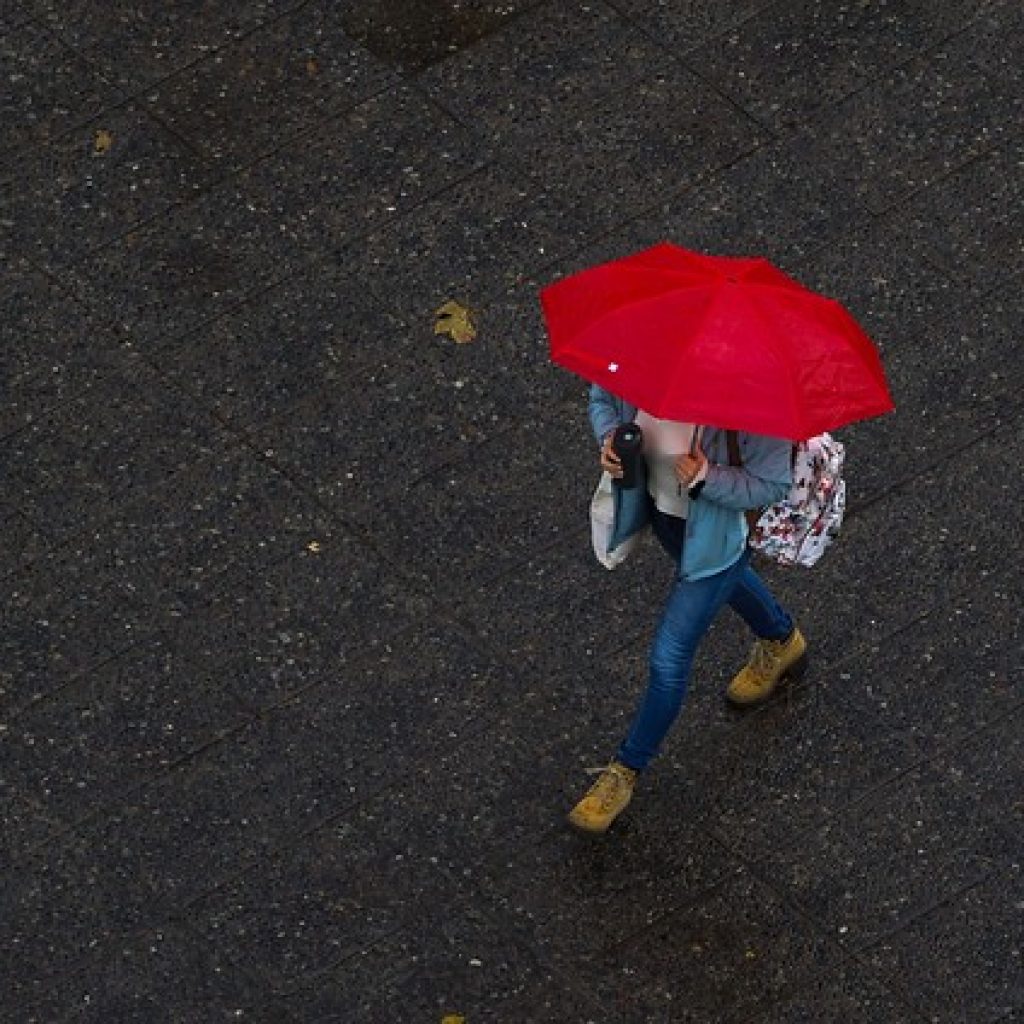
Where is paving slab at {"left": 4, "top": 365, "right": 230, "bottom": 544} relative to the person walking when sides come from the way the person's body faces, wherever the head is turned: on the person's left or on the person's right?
on the person's right

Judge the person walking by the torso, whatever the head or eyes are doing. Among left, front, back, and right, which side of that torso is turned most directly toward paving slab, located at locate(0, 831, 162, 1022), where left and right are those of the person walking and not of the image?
front

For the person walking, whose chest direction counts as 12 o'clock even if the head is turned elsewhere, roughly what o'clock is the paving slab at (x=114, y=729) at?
The paving slab is roughly at 1 o'clock from the person walking.

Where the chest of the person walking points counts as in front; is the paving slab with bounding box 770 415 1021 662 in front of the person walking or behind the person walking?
behind

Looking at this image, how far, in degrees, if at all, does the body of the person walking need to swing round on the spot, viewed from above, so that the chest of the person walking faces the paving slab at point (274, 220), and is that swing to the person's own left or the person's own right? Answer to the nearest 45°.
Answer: approximately 90° to the person's own right

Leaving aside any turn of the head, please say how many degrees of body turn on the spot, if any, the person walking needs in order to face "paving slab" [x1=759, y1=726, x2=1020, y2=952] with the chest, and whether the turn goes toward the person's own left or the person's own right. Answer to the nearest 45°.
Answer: approximately 135° to the person's own left

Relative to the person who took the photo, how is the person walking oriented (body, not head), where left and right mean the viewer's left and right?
facing the viewer and to the left of the viewer

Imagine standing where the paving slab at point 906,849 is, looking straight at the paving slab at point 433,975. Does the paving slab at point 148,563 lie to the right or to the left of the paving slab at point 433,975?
right

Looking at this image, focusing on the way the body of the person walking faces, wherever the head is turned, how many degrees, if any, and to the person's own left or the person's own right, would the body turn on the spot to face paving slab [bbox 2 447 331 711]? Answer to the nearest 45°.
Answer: approximately 45° to the person's own right

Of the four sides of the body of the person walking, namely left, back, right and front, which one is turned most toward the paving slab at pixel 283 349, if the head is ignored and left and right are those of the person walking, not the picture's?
right

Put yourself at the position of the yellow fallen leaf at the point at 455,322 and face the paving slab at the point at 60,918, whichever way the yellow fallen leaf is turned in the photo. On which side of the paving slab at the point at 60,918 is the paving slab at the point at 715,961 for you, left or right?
left
